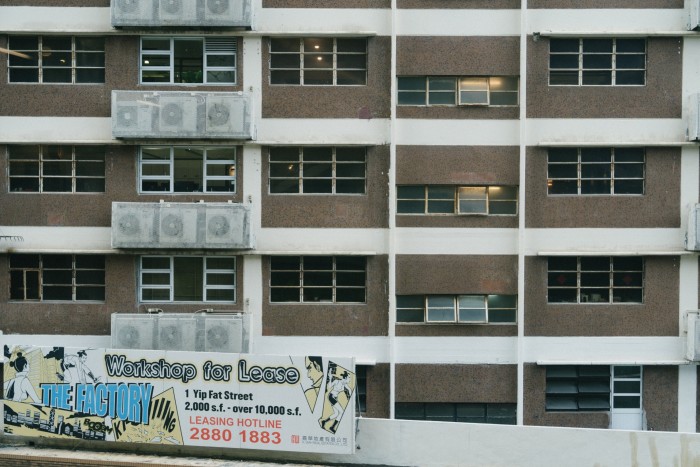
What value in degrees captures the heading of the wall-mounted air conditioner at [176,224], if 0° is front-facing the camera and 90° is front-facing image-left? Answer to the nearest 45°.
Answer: approximately 0°

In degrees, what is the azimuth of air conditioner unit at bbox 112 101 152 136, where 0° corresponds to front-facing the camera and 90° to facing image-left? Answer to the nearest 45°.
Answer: approximately 0°

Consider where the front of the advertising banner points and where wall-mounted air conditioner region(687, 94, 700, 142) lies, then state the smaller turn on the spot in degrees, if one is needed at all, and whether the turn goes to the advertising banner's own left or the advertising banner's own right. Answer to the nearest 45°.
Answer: approximately 90° to the advertising banner's own left

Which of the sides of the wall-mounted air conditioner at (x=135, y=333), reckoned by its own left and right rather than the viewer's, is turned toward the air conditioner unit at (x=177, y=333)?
left

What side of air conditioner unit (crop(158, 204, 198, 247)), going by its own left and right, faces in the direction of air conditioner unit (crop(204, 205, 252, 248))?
left

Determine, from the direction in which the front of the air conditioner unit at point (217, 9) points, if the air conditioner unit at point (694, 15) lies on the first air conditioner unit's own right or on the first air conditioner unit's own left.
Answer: on the first air conditioner unit's own left

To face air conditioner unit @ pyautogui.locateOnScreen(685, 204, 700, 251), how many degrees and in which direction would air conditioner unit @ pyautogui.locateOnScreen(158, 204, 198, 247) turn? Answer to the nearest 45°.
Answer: approximately 90° to its left
